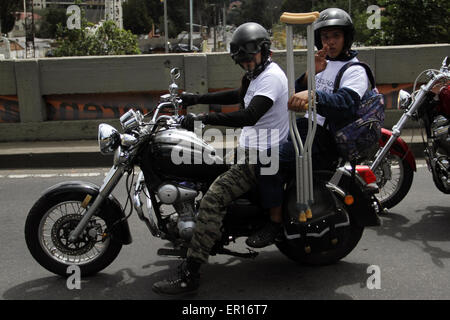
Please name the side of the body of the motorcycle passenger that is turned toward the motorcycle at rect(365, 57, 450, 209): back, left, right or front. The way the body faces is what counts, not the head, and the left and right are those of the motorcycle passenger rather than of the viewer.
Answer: back

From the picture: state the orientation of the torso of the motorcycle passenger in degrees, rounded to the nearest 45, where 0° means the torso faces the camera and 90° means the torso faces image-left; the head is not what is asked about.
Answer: approximately 45°

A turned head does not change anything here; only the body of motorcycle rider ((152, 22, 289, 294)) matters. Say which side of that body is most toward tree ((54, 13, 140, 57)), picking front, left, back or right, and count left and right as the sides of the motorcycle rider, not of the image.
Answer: right

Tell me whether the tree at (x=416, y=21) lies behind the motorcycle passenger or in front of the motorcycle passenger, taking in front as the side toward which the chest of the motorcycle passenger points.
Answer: behind

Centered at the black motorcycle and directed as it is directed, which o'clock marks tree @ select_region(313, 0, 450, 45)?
The tree is roughly at 4 o'clock from the black motorcycle.

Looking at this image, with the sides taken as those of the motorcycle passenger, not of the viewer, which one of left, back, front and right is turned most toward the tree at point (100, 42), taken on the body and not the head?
right

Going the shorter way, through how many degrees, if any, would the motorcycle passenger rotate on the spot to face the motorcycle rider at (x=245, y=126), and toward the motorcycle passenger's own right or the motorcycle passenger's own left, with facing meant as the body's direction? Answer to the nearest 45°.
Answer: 0° — they already face them

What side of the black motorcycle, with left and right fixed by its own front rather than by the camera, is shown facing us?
left

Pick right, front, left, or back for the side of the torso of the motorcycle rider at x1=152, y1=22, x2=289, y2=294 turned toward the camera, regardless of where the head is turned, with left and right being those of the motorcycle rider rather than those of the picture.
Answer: left
